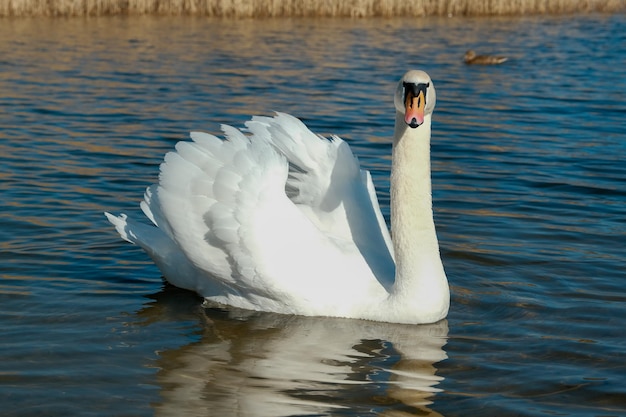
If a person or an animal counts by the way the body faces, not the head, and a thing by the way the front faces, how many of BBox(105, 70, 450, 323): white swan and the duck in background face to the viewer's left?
1

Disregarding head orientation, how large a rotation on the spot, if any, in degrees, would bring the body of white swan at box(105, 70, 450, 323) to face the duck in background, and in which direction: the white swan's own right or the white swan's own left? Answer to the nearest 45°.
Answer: approximately 135° to the white swan's own left

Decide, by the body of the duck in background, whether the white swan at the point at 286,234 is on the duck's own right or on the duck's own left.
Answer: on the duck's own left

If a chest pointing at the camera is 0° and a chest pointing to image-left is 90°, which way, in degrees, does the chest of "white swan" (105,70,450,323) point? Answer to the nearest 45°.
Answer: approximately 315°

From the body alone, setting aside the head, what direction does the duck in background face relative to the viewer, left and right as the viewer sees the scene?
facing to the left of the viewer
